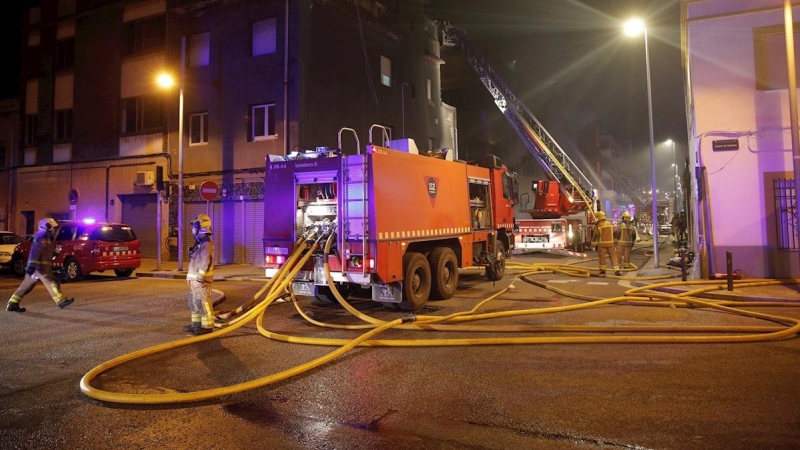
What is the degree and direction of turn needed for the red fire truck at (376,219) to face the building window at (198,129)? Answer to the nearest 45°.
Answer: approximately 90° to its left

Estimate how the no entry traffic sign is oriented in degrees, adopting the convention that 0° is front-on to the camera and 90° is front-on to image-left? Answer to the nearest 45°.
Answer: approximately 0°

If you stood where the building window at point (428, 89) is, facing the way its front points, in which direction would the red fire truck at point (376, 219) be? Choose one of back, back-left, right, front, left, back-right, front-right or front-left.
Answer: front-right

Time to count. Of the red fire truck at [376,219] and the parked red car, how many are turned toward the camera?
0

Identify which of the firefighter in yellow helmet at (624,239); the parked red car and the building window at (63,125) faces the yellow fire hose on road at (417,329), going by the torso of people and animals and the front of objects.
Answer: the building window

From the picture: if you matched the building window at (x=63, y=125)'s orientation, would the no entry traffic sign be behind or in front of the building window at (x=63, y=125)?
in front

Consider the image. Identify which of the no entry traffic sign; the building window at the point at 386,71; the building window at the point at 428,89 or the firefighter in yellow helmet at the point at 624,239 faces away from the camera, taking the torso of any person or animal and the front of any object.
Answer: the firefighter in yellow helmet
